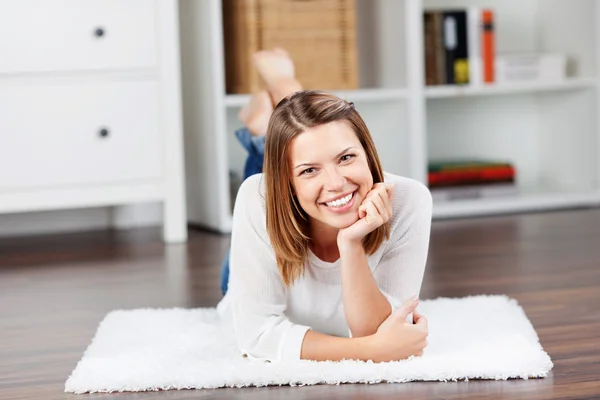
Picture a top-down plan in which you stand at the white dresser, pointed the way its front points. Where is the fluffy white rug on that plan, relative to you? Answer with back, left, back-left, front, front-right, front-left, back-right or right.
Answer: front

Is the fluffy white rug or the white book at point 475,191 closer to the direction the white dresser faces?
the fluffy white rug

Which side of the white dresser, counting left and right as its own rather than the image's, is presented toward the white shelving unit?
left

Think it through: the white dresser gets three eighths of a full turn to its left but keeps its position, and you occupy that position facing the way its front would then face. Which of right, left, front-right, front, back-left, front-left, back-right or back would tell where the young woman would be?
back-right

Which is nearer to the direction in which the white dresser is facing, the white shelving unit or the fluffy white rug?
the fluffy white rug

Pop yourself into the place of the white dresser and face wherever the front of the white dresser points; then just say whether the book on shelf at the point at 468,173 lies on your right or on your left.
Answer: on your left

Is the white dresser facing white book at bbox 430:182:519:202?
no

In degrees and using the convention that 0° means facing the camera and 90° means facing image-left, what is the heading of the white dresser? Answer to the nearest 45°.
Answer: approximately 0°

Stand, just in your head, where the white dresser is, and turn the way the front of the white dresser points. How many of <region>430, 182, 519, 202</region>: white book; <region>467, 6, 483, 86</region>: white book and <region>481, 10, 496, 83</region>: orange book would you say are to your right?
0

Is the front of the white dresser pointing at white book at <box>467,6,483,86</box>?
no
